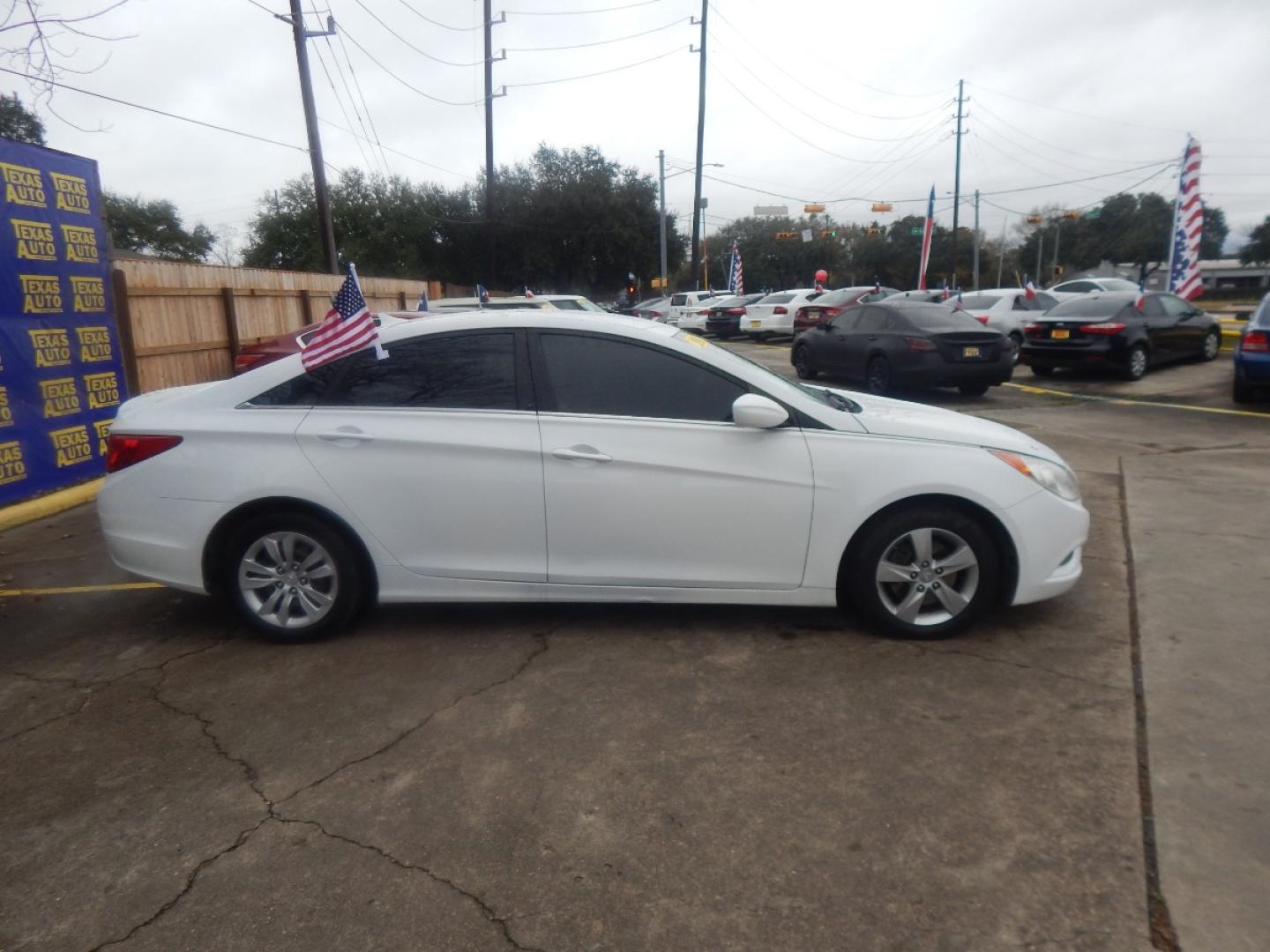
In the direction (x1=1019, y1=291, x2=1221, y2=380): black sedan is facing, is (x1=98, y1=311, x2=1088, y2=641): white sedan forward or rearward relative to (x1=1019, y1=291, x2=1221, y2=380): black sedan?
rearward

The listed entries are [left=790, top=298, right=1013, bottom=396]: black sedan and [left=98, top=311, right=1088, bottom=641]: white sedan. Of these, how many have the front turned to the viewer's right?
1

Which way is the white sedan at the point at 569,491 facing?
to the viewer's right

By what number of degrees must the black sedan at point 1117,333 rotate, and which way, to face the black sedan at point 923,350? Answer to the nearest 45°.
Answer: approximately 180°

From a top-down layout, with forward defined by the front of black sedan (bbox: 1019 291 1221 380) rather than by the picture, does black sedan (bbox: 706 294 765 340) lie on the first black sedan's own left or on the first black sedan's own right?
on the first black sedan's own left

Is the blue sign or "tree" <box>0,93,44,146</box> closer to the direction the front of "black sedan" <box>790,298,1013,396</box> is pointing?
the tree

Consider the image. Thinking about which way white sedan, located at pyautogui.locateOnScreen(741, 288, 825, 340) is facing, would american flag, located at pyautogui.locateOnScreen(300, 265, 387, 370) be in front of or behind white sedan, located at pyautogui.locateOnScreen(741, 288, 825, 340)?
behind

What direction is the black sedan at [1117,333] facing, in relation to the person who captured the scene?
facing away from the viewer and to the right of the viewer

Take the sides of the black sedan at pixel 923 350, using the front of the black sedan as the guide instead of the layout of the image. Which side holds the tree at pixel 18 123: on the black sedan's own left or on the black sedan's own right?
on the black sedan's own left

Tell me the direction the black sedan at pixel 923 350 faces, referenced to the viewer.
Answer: facing away from the viewer and to the left of the viewer
